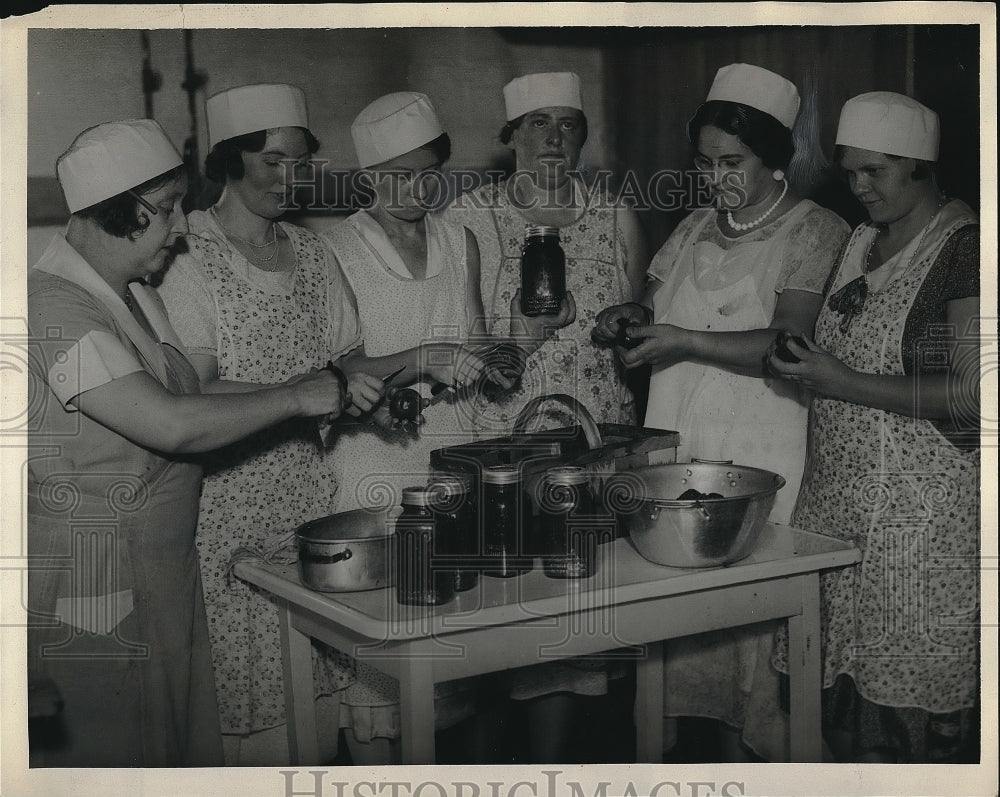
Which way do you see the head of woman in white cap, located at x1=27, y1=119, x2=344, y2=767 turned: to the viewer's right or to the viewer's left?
to the viewer's right

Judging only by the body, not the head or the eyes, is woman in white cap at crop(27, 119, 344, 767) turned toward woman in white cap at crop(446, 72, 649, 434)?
yes

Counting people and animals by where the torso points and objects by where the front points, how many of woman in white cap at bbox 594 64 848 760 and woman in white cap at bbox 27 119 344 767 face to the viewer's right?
1

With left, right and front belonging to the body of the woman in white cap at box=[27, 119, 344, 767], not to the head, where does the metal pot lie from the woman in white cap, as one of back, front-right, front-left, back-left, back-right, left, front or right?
front-right

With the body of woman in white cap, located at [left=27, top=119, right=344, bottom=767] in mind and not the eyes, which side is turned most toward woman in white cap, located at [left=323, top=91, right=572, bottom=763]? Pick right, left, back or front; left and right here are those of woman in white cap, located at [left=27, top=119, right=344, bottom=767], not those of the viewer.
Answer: front

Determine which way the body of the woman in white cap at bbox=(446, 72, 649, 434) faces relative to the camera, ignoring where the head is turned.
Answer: toward the camera

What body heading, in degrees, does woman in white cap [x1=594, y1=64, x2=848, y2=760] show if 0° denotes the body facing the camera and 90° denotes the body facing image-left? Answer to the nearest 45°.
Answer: approximately 45°

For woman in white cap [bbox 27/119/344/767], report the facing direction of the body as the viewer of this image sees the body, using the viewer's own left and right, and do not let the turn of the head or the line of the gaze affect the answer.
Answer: facing to the right of the viewer

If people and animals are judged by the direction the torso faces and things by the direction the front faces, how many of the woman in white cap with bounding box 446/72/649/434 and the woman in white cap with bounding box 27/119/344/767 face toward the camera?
1

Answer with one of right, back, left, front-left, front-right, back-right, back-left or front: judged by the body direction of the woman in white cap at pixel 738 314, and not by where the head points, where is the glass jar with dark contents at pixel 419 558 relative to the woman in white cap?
front

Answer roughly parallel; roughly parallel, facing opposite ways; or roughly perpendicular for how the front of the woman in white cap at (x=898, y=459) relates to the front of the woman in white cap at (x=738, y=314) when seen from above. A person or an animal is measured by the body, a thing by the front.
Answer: roughly parallel

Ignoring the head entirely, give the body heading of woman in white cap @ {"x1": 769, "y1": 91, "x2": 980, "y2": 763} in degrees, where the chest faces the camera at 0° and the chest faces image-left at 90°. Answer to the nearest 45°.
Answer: approximately 45°

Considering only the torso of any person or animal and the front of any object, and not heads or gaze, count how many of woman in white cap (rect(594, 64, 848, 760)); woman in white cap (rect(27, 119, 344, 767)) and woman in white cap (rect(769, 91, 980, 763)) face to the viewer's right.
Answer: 1

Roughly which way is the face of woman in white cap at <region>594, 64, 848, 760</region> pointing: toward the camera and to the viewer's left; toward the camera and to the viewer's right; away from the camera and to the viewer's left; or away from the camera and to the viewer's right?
toward the camera and to the viewer's left
